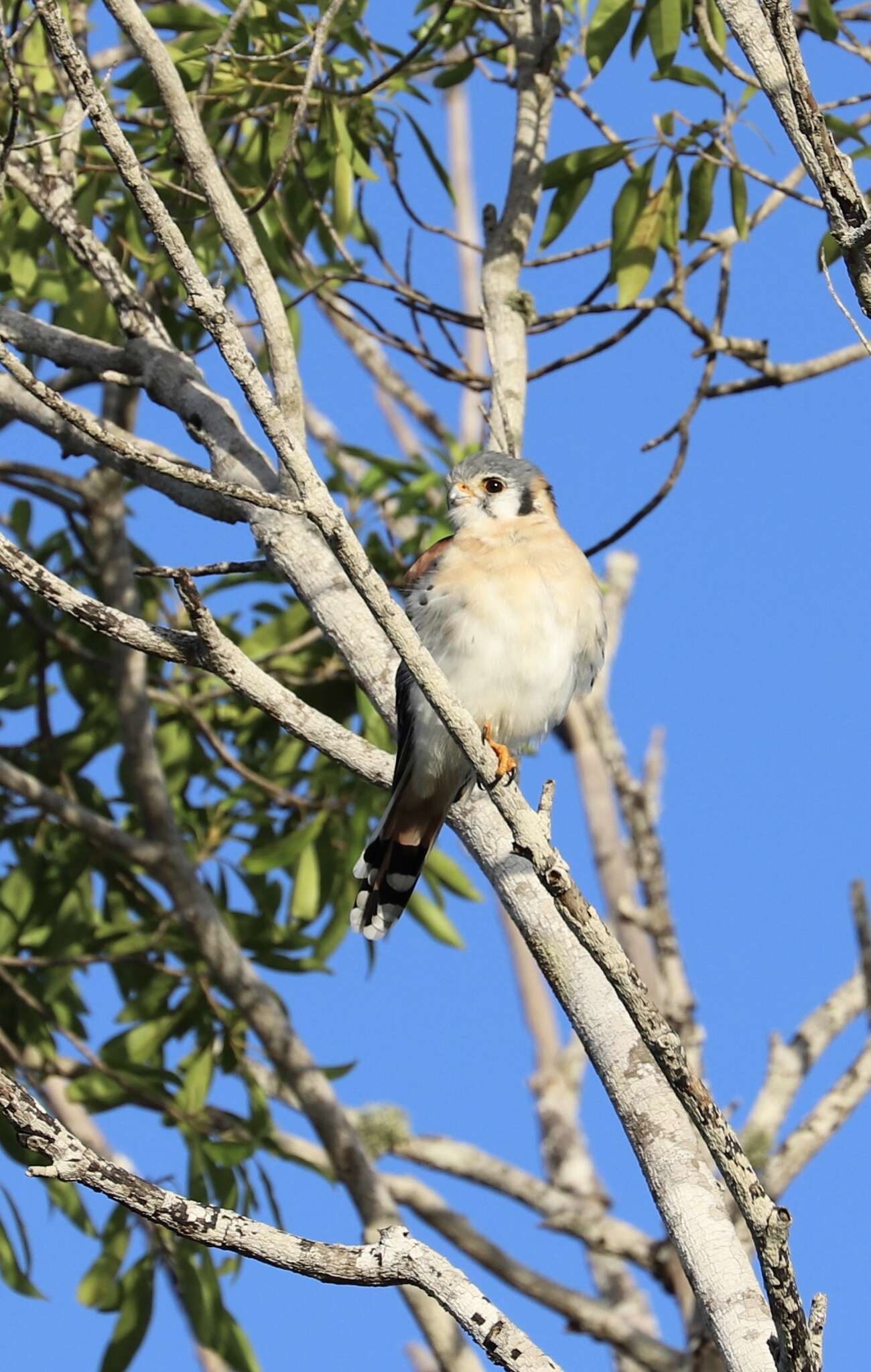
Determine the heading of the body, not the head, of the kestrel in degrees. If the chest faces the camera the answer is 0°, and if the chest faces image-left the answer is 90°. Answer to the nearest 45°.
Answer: approximately 315°
